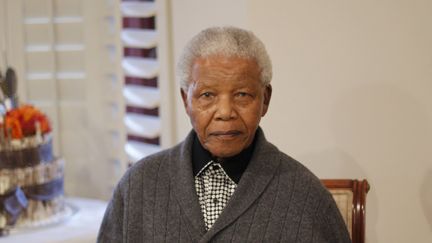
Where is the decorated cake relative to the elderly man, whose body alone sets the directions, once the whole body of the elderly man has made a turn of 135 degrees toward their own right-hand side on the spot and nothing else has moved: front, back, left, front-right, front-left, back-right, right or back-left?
front

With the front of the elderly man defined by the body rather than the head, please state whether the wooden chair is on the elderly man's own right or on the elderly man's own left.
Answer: on the elderly man's own left

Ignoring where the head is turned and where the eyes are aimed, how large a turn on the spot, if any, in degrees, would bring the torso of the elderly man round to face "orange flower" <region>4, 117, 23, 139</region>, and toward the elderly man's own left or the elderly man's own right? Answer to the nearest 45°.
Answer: approximately 135° to the elderly man's own right

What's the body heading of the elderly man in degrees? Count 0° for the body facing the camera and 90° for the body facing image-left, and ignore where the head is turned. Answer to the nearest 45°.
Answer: approximately 0°

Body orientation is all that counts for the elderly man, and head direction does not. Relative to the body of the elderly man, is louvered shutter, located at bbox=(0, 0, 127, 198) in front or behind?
behind
